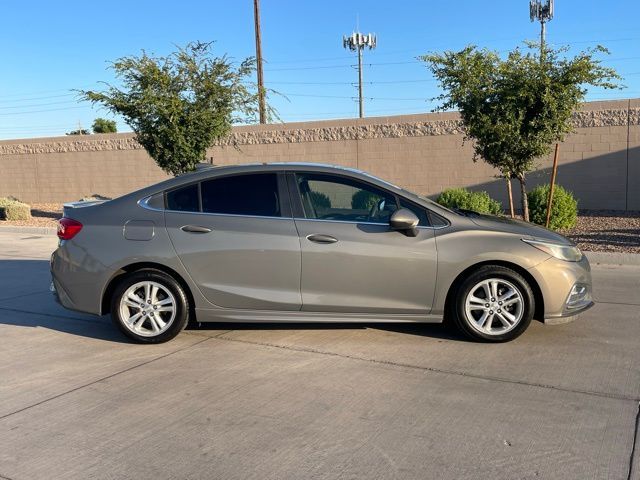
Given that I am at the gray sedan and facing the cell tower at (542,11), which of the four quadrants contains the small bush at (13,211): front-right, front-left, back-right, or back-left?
front-left

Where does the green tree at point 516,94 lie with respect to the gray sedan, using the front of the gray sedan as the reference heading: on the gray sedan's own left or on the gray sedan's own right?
on the gray sedan's own left

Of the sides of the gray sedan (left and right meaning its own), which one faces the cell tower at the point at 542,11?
left

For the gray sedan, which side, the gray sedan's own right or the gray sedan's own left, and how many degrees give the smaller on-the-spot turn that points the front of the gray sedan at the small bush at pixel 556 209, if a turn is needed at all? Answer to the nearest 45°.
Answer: approximately 45° to the gray sedan's own left

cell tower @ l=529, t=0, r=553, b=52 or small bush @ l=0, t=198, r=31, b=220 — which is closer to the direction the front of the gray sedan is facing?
the cell tower

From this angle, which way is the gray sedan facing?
to the viewer's right

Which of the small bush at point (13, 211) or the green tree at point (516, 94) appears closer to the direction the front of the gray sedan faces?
the green tree

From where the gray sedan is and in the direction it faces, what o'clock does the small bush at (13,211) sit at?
The small bush is roughly at 8 o'clock from the gray sedan.
